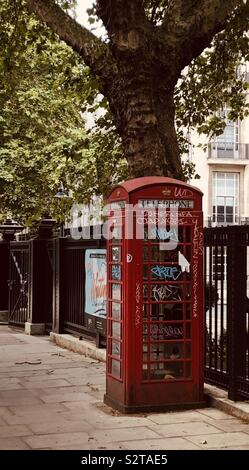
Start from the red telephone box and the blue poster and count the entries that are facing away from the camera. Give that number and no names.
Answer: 0

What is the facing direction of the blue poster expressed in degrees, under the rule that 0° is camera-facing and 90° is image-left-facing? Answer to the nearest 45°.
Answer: approximately 45°

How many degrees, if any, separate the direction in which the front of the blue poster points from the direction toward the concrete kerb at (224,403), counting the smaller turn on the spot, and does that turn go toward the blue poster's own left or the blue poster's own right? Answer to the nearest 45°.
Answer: approximately 45° to the blue poster's own left

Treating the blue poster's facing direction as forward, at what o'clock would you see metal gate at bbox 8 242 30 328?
The metal gate is roughly at 4 o'clock from the blue poster.

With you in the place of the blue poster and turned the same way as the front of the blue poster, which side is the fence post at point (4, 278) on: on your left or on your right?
on your right

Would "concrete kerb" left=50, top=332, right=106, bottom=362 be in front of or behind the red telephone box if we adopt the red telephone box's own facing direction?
behind

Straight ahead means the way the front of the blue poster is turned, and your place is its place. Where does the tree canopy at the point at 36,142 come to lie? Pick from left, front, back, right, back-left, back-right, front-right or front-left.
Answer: back-right

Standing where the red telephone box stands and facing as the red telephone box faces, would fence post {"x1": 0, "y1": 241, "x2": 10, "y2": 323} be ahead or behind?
behind

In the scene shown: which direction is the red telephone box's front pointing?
toward the camera

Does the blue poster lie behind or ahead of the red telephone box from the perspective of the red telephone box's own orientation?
behind
